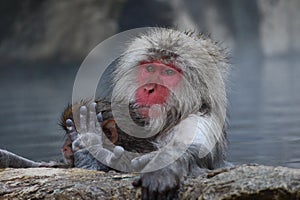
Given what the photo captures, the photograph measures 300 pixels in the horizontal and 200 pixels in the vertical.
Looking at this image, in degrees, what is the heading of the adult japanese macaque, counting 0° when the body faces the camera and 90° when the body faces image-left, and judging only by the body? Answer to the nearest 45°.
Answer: approximately 45°
